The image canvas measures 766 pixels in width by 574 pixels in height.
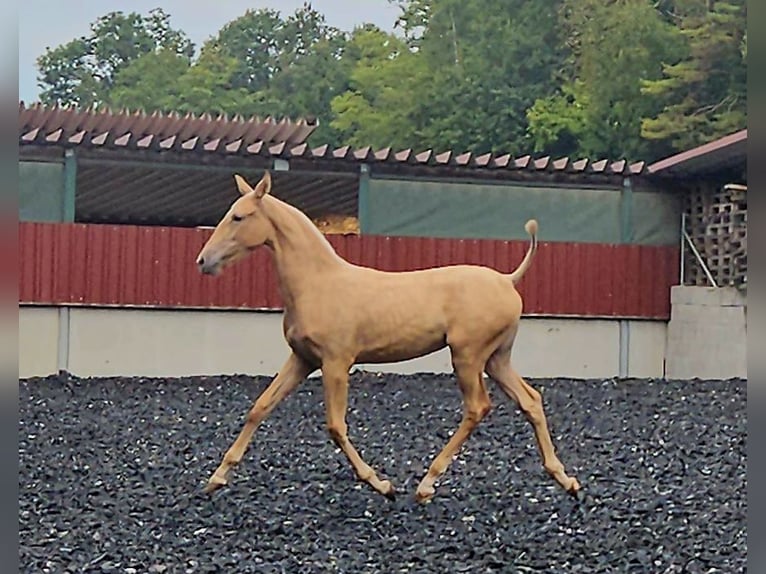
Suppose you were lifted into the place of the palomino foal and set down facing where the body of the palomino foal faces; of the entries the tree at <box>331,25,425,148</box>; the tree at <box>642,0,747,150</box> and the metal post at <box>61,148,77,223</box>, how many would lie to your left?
0

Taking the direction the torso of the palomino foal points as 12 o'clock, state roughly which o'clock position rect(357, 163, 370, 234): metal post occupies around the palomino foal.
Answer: The metal post is roughly at 3 o'clock from the palomino foal.

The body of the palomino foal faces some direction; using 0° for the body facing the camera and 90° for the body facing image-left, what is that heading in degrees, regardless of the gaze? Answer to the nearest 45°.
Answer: approximately 90°

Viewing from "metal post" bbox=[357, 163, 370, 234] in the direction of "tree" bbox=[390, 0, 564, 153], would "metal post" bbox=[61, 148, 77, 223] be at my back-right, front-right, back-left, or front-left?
back-left

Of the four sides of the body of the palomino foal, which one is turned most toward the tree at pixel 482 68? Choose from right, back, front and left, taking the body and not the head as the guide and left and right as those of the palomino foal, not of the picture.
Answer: right

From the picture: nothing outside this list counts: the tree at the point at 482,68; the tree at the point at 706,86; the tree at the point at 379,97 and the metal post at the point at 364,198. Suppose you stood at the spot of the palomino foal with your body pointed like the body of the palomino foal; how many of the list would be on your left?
0

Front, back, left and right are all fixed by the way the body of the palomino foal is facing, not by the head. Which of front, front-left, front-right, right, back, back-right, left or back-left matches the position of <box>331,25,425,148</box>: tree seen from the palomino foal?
right

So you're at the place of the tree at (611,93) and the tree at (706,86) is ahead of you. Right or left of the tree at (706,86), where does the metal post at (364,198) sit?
right

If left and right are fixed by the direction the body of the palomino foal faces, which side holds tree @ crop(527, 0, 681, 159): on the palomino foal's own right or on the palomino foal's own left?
on the palomino foal's own right

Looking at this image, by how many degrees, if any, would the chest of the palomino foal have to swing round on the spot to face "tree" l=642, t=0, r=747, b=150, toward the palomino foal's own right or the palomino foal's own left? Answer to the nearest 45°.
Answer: approximately 90° to the palomino foal's own right

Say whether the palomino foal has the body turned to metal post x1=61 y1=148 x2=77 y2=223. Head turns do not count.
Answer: no
